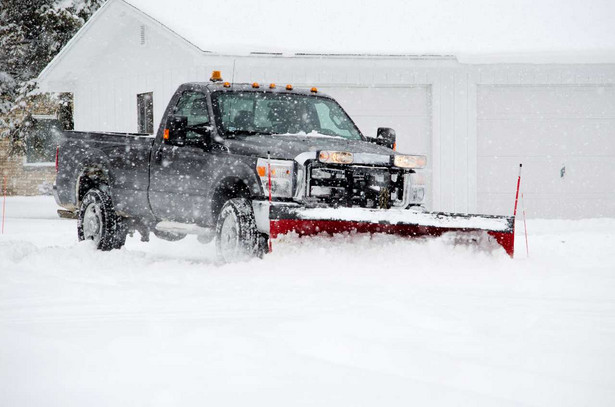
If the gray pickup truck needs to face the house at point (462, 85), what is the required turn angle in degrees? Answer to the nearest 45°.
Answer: approximately 90° to its left

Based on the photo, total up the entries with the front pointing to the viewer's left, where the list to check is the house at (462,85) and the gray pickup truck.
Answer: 0

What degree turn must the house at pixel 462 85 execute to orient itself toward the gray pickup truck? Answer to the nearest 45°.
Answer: approximately 45° to its right

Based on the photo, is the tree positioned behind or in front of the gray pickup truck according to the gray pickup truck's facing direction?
behind

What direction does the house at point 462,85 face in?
toward the camera

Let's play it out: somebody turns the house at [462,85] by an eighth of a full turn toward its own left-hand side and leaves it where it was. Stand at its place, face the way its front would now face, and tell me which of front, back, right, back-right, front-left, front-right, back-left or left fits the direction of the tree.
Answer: back

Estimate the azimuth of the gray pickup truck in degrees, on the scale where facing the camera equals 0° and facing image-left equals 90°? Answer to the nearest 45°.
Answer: approximately 315°
